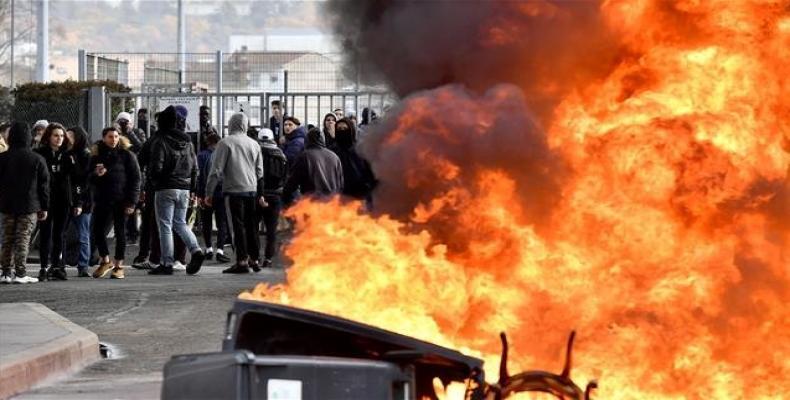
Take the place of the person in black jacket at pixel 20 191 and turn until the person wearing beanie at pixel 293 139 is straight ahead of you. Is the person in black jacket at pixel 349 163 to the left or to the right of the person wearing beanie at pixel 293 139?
right

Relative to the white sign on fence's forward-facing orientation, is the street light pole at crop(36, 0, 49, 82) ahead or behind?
behind

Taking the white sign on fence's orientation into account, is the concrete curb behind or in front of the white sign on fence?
in front

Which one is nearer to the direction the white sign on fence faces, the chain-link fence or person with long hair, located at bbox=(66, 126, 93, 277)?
the person with long hair

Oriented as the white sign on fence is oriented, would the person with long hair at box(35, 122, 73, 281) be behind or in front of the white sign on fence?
in front

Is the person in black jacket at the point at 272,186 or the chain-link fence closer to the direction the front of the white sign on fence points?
the person in black jacket

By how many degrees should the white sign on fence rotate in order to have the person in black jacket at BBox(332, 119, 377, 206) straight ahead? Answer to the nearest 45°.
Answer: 0° — it already faces them

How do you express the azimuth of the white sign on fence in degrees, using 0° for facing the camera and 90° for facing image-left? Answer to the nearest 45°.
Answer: approximately 0°

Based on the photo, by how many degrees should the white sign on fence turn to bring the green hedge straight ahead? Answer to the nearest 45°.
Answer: approximately 135° to its right
